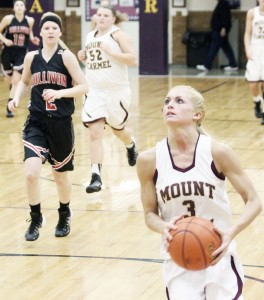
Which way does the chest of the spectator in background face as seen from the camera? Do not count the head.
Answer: to the viewer's left

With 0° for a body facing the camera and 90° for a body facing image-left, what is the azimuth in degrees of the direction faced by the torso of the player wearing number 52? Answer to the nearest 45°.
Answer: approximately 45°

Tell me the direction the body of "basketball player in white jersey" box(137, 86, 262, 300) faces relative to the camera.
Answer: toward the camera

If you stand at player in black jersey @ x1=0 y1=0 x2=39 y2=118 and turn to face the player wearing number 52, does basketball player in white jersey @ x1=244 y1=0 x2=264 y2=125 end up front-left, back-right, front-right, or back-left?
front-left

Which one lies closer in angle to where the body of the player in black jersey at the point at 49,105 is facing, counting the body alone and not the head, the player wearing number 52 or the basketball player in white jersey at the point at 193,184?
the basketball player in white jersey

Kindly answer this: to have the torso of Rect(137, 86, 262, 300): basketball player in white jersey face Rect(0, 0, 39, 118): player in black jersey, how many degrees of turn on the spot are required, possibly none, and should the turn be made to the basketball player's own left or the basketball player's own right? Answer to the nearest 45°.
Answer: approximately 180°

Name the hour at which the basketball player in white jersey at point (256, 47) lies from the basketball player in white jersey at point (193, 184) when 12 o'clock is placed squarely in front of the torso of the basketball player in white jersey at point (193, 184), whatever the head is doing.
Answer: the basketball player in white jersey at point (256, 47) is roughly at 6 o'clock from the basketball player in white jersey at point (193, 184).

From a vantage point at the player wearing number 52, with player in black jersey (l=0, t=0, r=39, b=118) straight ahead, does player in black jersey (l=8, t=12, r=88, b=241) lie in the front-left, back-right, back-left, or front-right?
back-left

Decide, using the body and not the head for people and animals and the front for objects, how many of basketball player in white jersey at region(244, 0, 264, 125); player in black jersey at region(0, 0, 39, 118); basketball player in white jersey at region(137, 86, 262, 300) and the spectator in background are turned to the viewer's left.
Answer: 1

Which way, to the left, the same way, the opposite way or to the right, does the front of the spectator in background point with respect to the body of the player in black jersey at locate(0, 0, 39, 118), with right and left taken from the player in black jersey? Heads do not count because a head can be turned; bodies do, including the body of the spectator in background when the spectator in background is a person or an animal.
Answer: to the right
